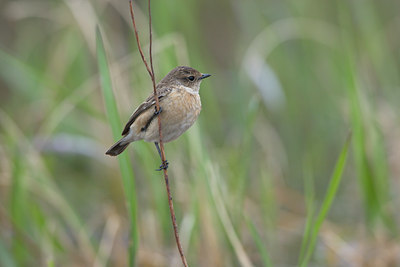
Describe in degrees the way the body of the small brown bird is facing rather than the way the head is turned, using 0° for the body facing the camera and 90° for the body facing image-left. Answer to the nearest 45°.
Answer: approximately 270°
